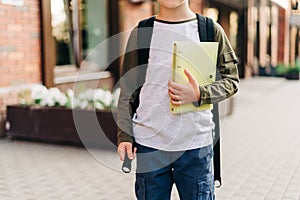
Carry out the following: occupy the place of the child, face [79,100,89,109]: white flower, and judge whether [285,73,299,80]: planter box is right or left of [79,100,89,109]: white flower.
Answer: right

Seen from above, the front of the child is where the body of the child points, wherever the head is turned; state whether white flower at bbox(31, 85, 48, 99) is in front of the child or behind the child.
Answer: behind

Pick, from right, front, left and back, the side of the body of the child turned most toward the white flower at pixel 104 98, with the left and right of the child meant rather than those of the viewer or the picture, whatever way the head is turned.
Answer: back

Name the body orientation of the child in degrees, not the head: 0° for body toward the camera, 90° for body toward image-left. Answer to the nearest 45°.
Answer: approximately 0°

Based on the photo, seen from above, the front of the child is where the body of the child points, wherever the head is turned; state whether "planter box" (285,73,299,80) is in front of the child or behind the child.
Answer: behind

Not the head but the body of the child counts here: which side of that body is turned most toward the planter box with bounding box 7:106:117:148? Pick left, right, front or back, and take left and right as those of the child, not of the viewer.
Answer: back

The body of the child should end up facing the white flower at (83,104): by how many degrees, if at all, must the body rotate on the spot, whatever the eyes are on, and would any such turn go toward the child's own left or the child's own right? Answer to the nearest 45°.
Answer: approximately 180°

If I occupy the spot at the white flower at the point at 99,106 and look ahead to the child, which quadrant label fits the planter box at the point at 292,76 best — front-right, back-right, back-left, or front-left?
back-left
